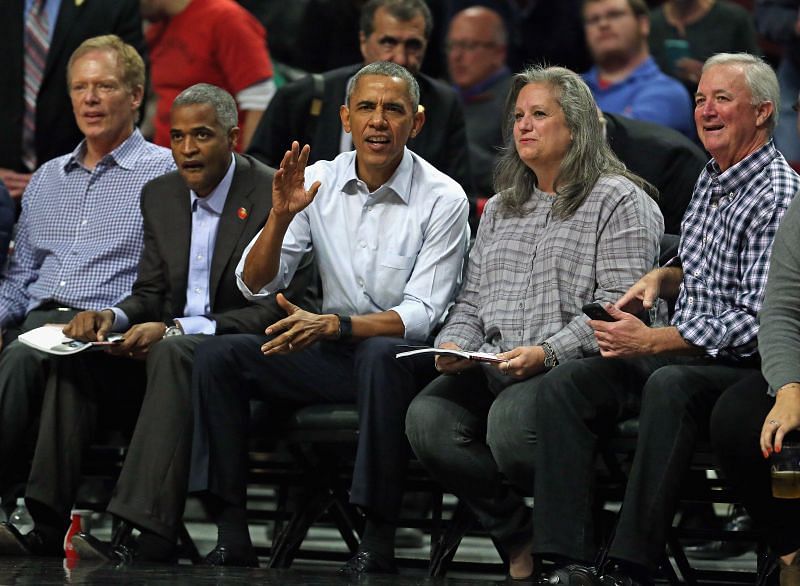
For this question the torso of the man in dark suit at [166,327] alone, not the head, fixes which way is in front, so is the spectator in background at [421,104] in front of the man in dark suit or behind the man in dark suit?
behind

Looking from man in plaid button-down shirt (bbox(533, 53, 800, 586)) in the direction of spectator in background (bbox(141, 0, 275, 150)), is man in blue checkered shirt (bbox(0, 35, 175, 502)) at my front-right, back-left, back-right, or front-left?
front-left

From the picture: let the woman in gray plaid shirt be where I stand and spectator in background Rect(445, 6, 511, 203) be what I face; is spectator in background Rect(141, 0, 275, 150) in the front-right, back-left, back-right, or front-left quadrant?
front-left

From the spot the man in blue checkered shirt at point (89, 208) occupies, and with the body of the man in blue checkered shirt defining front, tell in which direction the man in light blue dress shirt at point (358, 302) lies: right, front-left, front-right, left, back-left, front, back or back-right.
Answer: left

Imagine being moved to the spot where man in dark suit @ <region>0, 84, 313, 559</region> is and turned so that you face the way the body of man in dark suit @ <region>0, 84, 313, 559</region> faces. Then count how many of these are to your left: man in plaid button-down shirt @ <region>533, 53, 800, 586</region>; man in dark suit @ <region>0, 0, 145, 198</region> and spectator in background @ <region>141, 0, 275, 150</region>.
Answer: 1

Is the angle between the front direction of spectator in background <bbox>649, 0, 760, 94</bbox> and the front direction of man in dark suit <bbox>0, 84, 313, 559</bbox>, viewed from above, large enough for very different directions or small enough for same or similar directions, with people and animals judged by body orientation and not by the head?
same or similar directions

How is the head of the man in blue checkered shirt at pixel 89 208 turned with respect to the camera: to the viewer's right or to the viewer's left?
to the viewer's right

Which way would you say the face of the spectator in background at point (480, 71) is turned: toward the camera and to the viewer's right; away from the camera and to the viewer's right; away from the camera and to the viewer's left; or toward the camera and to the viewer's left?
toward the camera and to the viewer's left

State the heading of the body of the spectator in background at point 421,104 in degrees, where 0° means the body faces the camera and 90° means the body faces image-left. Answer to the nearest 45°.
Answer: approximately 0°

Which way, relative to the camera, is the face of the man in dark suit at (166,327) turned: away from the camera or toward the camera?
toward the camera

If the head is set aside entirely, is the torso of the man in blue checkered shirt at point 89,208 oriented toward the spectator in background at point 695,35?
no

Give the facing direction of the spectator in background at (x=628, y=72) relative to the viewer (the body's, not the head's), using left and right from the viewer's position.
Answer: facing the viewer and to the left of the viewer

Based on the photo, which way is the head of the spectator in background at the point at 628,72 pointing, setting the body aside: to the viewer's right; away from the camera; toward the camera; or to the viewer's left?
toward the camera

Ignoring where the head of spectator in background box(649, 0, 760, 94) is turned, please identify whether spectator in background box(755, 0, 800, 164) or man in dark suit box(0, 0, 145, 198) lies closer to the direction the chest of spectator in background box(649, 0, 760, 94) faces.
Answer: the man in dark suit
